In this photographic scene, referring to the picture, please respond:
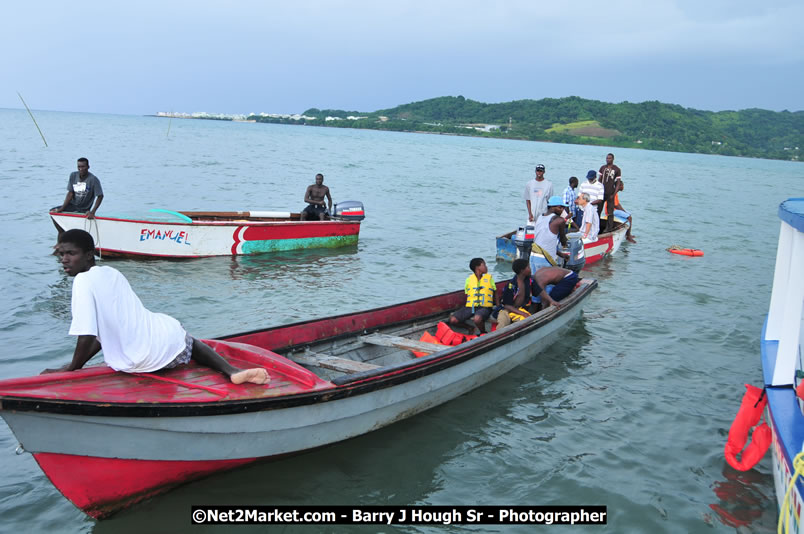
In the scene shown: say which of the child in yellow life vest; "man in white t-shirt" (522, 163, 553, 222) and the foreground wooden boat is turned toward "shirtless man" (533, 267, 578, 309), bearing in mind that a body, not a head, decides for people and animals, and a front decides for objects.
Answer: the man in white t-shirt

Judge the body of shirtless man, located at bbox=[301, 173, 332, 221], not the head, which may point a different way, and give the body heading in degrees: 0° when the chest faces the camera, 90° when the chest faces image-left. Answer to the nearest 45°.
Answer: approximately 0°

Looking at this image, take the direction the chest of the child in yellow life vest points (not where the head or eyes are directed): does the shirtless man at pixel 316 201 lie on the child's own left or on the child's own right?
on the child's own right

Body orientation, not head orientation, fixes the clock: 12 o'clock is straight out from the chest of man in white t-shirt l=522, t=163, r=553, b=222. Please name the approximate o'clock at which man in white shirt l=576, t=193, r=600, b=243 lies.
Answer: The man in white shirt is roughly at 8 o'clock from the man in white t-shirt.

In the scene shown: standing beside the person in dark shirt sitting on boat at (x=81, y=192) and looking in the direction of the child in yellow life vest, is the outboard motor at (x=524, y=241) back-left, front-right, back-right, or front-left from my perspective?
front-left

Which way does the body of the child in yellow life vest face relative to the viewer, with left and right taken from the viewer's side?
facing the viewer and to the left of the viewer

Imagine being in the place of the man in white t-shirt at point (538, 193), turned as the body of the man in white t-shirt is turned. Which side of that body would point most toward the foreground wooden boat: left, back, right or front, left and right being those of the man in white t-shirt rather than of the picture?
front

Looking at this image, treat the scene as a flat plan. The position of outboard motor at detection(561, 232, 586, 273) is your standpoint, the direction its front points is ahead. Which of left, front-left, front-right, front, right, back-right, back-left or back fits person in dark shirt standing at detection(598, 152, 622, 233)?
back-right

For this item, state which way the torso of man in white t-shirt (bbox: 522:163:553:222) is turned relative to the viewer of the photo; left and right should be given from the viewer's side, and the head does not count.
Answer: facing the viewer

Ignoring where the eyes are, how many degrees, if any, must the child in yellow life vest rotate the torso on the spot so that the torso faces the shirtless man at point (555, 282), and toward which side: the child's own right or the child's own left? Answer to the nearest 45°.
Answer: approximately 90° to the child's own left

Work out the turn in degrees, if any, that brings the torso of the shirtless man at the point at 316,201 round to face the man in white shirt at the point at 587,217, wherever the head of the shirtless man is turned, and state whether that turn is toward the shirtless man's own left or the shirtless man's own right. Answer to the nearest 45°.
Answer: approximately 45° to the shirtless man's own left

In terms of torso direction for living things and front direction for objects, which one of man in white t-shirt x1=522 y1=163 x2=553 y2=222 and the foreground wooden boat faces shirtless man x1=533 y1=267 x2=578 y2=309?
the man in white t-shirt

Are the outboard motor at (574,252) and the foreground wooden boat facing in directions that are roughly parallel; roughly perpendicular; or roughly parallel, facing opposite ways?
roughly parallel

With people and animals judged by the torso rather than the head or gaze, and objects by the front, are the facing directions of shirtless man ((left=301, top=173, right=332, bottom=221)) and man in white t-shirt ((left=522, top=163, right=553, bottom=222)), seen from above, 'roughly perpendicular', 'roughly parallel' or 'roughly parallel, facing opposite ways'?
roughly parallel

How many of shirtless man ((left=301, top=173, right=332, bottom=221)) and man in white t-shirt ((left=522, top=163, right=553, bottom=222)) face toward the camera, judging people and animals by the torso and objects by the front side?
2

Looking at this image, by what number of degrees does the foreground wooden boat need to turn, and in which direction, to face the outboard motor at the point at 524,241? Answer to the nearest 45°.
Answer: approximately 180°

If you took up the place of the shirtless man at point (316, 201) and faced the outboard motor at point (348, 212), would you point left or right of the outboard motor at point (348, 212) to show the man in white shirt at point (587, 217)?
right
